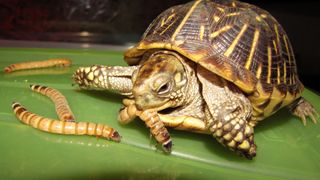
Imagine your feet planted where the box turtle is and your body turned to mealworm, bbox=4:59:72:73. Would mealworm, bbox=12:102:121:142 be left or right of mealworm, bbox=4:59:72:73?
left

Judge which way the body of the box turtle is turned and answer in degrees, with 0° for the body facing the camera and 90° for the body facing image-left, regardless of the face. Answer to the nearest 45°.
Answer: approximately 45°

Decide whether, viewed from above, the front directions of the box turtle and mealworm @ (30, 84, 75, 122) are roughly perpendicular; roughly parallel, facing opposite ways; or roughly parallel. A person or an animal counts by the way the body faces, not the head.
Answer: roughly perpendicular

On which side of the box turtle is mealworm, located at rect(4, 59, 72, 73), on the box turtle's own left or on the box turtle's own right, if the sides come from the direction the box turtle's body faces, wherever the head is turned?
on the box turtle's own right

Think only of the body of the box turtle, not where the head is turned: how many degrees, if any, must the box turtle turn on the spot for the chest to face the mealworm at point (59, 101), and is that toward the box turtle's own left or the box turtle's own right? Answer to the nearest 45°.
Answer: approximately 45° to the box turtle's own right
